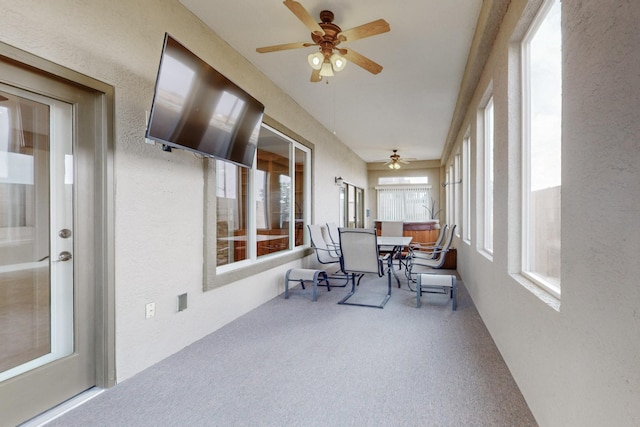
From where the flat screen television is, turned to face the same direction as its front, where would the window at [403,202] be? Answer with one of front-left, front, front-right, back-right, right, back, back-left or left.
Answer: left

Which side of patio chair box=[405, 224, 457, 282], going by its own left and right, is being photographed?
left

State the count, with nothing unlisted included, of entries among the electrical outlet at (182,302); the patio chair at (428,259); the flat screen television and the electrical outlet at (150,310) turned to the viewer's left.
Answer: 1

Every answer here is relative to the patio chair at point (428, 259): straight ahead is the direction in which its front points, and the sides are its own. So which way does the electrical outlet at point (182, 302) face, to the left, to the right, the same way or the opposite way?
the opposite way

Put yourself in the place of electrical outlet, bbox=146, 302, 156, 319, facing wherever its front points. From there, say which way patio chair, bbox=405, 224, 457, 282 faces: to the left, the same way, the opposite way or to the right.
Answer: the opposite way

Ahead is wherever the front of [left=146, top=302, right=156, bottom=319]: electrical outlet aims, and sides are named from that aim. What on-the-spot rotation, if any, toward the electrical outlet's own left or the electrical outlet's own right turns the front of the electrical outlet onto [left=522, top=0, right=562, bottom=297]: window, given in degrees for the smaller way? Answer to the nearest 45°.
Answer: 0° — it already faces it

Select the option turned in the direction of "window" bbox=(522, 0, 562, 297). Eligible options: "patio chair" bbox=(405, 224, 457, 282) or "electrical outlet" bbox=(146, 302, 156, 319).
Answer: the electrical outlet

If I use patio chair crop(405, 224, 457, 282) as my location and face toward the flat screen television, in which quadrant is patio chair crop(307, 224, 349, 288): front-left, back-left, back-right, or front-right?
front-right

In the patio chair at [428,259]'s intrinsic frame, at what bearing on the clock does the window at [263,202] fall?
The window is roughly at 11 o'clock from the patio chair.

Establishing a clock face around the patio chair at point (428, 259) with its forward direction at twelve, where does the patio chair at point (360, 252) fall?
the patio chair at point (360, 252) is roughly at 10 o'clock from the patio chair at point (428, 259).

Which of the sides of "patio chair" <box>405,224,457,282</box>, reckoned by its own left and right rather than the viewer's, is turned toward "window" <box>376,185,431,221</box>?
right

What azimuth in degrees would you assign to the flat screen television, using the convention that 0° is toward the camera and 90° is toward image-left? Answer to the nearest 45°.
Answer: approximately 315°

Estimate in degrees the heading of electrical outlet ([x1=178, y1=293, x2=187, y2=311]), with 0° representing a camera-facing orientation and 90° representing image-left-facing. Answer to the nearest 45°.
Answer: approximately 315°

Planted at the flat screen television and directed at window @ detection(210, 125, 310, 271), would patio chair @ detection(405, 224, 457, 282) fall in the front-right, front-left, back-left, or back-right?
front-right

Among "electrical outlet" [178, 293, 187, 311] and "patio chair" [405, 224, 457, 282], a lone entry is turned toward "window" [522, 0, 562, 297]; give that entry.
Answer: the electrical outlet
